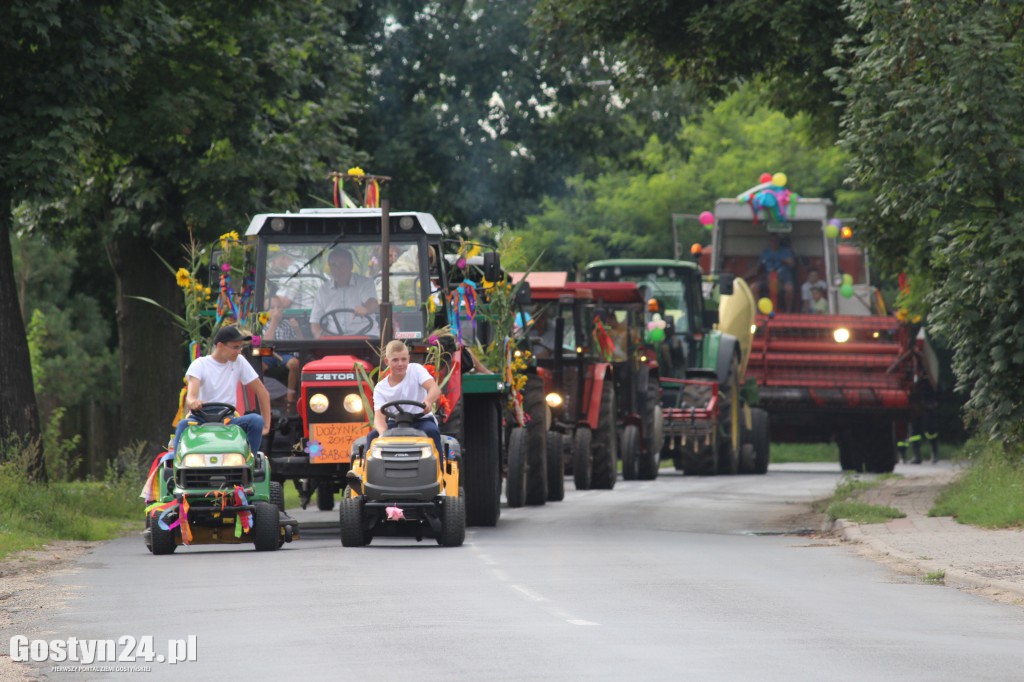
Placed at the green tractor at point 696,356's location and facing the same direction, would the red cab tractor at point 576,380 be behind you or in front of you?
in front

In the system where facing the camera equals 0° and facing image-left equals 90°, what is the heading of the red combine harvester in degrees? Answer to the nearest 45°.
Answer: approximately 0°

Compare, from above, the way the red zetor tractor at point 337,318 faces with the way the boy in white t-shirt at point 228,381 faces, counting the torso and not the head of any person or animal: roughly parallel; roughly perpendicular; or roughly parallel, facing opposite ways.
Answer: roughly parallel

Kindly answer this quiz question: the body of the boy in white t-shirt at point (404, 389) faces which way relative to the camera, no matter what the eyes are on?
toward the camera

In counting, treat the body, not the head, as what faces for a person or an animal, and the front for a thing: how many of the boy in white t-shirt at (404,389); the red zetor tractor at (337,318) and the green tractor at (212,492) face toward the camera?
3

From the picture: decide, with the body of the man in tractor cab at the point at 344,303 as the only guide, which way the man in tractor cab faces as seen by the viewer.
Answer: toward the camera

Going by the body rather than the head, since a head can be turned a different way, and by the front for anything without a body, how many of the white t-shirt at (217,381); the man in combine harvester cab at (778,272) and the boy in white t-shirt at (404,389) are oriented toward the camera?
3

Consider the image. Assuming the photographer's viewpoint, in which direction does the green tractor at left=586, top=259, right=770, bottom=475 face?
facing the viewer and to the left of the viewer

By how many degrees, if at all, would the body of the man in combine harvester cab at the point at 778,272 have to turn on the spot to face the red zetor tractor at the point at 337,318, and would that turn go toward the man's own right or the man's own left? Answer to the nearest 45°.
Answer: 0° — they already face it

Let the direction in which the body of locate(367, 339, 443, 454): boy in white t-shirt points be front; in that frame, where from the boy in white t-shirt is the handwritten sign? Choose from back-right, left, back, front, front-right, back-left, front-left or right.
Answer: back-right

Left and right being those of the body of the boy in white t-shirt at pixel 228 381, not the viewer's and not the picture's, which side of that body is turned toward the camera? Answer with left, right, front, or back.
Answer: front

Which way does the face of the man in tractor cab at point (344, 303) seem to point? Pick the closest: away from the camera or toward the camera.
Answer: toward the camera
